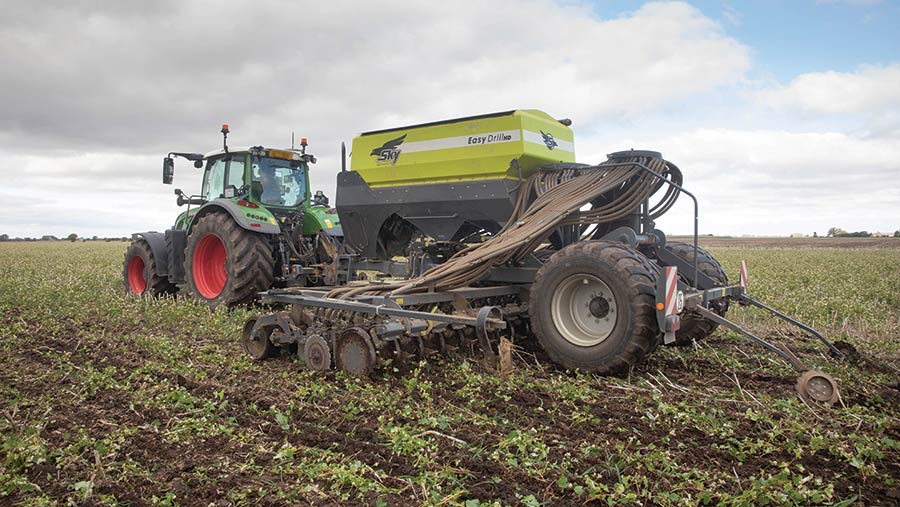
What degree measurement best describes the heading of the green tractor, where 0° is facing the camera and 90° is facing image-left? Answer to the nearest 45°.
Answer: approximately 135°
